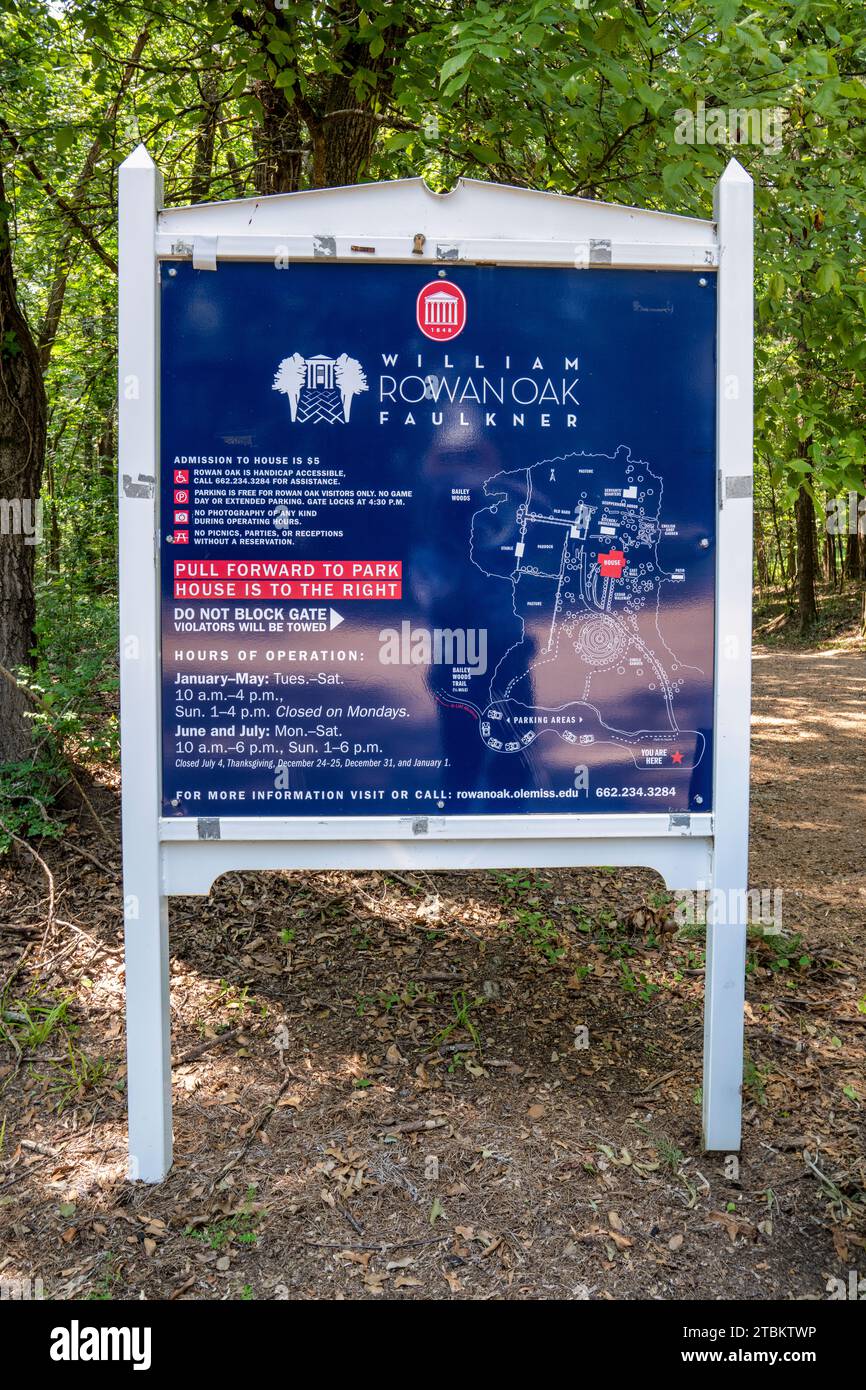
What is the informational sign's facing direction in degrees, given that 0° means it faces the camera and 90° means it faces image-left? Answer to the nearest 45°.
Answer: approximately 0°

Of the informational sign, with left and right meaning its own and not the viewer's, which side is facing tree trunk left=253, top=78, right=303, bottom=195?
back

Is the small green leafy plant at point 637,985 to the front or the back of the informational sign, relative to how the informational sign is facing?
to the back

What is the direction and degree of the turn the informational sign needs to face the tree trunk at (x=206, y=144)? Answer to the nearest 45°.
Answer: approximately 180°
